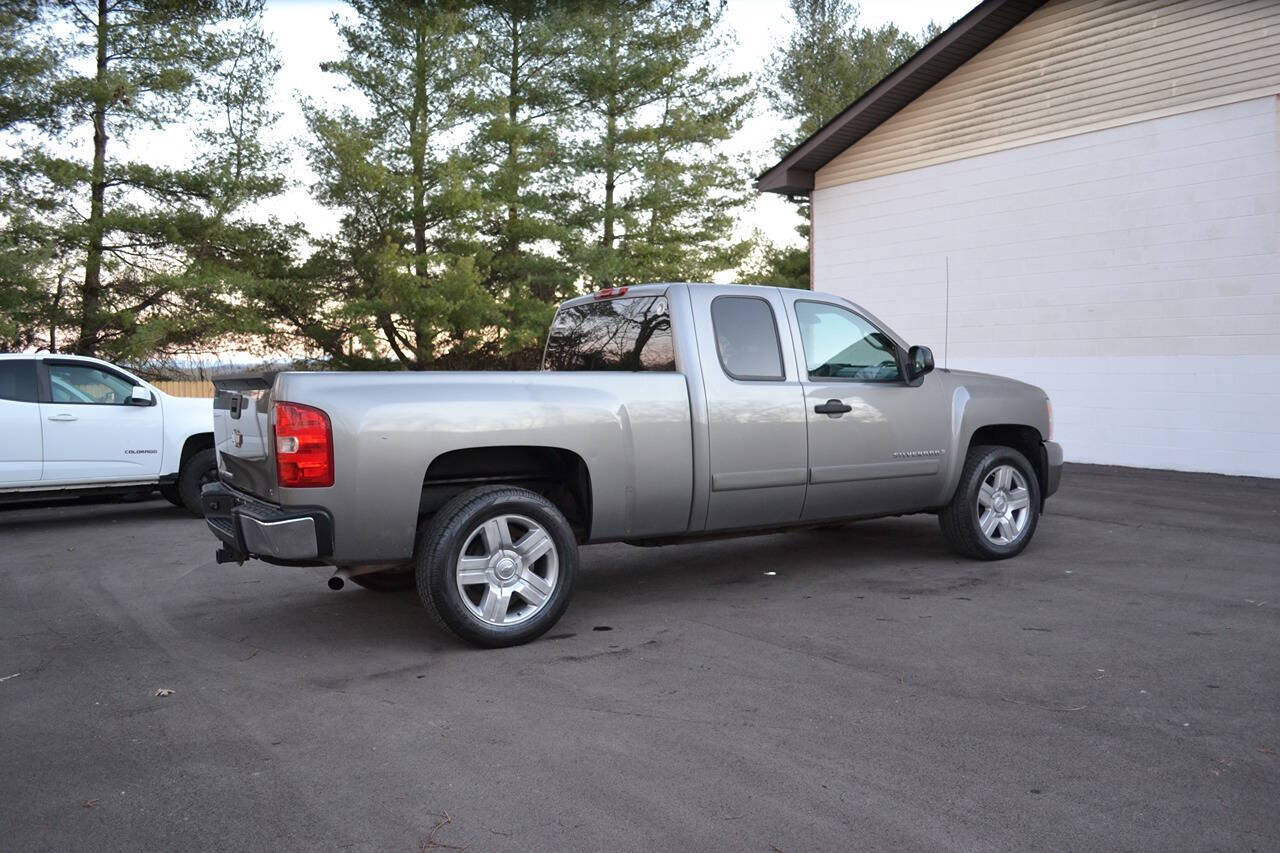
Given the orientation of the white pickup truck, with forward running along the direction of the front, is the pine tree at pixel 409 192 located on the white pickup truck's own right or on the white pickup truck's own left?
on the white pickup truck's own left

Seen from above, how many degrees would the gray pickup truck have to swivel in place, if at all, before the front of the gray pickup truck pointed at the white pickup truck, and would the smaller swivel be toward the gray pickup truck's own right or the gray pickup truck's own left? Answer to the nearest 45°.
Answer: approximately 90° to the gray pickup truck's own left

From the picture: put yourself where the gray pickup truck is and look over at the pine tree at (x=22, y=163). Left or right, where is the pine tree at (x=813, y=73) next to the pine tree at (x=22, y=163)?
right

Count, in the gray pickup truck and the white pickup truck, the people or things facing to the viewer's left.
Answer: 0

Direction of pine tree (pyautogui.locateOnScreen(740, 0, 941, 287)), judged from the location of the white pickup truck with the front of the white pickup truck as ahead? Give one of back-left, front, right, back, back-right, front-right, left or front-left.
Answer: front-left

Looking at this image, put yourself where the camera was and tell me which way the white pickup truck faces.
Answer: facing to the right of the viewer

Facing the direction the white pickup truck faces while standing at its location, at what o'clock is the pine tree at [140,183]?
The pine tree is roughly at 9 o'clock from the white pickup truck.

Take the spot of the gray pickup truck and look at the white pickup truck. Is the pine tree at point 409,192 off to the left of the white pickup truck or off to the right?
right

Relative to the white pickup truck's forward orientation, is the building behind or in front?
in front

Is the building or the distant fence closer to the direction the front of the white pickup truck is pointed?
the building

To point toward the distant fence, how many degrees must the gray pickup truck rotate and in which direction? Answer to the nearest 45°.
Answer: approximately 90° to its left

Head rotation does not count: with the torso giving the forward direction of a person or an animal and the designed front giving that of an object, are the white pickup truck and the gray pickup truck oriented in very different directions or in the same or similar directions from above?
same or similar directions

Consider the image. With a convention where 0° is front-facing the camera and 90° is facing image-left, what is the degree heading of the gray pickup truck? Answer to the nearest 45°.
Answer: approximately 225°
